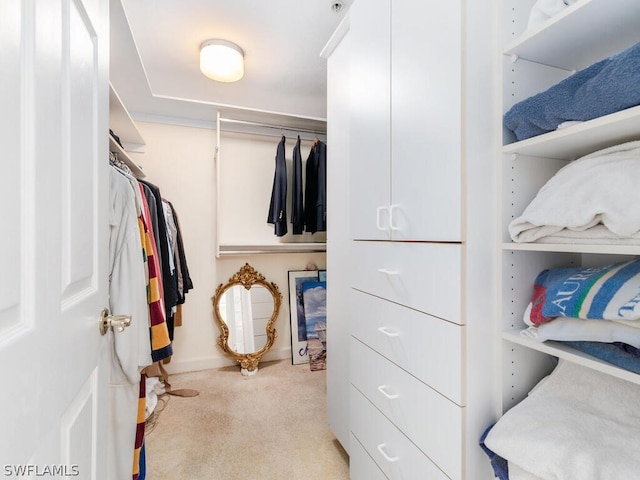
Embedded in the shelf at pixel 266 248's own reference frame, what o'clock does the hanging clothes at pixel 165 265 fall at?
The hanging clothes is roughly at 1 o'clock from the shelf.

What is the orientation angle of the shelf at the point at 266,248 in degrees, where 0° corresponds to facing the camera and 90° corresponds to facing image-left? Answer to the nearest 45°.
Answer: approximately 0°

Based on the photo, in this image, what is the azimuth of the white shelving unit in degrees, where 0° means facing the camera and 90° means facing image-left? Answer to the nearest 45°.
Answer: approximately 45°

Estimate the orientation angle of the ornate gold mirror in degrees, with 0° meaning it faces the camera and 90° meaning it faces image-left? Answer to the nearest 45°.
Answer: approximately 0°
